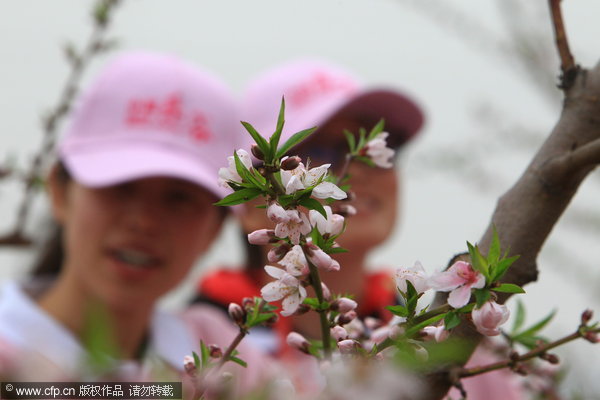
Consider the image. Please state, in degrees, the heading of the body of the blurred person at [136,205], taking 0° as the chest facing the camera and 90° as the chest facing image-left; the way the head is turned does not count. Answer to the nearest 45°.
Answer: approximately 315°

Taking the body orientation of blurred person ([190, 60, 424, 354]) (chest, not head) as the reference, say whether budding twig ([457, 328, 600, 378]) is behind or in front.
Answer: in front

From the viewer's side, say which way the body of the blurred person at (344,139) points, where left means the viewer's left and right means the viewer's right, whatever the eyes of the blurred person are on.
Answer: facing the viewer and to the right of the viewer

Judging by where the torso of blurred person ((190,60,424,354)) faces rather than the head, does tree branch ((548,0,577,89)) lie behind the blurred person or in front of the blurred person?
in front

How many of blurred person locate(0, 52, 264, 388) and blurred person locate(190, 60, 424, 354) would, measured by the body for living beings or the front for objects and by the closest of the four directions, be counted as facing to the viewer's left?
0

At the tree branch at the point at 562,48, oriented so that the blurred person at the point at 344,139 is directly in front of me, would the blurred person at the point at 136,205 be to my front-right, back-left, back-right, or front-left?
front-left

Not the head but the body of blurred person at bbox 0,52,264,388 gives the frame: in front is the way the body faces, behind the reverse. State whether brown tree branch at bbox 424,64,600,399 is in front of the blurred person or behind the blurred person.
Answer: in front
